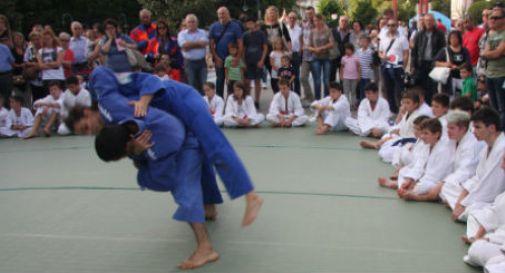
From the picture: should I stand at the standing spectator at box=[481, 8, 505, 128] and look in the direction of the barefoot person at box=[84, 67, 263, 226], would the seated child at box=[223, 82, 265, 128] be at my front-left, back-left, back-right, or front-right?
front-right

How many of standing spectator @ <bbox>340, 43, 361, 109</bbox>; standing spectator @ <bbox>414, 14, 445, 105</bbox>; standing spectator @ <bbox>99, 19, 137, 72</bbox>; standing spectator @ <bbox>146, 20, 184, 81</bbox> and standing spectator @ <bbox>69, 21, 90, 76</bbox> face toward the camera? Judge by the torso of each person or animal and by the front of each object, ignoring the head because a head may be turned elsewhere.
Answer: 5

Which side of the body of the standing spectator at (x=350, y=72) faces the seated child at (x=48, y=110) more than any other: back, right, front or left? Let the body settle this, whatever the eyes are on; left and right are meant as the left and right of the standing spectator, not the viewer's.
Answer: right

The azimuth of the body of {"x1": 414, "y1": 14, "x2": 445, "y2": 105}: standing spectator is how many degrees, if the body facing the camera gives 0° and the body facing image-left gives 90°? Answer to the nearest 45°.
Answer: approximately 0°

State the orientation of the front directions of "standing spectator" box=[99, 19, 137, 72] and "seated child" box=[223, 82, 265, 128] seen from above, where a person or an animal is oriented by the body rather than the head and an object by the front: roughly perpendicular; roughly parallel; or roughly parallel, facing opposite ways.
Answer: roughly parallel

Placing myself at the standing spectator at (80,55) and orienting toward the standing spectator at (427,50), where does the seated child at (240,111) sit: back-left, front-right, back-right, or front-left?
front-right

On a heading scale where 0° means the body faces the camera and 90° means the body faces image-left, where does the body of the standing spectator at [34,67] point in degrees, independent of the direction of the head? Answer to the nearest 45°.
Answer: approximately 315°

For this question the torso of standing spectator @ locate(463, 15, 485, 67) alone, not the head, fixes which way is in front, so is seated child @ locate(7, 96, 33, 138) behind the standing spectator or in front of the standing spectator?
in front

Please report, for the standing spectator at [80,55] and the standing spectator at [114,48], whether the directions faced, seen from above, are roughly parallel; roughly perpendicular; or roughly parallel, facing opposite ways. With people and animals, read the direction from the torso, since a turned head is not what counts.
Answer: roughly parallel

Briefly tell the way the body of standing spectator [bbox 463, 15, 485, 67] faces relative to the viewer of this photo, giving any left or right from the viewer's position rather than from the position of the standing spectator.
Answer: facing the viewer and to the left of the viewer

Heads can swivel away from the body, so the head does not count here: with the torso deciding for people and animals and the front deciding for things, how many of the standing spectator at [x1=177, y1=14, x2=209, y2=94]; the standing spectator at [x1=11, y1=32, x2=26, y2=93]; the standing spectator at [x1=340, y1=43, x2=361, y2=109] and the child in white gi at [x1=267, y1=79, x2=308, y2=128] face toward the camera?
4

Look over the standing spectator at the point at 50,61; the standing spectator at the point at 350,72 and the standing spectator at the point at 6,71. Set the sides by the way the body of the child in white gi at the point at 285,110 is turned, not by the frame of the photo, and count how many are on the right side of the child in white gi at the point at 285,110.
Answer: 2

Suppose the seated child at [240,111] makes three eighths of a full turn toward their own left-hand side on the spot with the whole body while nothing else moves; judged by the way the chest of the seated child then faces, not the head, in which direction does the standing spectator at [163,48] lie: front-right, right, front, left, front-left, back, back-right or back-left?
left

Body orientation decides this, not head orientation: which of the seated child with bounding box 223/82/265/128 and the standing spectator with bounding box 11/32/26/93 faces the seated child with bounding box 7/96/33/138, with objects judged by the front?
the standing spectator

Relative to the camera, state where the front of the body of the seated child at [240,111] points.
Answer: toward the camera

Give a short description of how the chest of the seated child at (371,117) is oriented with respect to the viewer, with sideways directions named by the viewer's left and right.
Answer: facing the viewer

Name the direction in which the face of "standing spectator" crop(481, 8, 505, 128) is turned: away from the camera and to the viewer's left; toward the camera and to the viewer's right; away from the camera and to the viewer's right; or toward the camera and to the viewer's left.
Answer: toward the camera and to the viewer's left

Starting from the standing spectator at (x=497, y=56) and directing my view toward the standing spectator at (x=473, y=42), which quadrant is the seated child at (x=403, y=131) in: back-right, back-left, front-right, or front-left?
back-left
